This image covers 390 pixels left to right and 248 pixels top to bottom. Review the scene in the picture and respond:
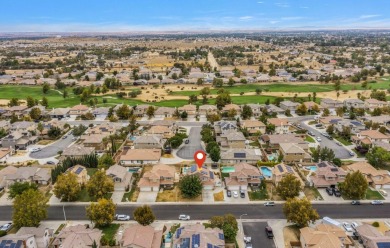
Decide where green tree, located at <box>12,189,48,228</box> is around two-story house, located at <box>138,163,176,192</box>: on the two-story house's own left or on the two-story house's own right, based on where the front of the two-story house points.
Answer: on the two-story house's own right

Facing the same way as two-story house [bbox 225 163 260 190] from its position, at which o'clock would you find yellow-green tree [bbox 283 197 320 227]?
The yellow-green tree is roughly at 11 o'clock from the two-story house.

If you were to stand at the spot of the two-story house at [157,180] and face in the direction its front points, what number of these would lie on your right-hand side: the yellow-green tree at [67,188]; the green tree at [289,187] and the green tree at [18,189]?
2

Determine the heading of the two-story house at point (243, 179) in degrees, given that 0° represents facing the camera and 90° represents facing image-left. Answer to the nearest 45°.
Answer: approximately 0°

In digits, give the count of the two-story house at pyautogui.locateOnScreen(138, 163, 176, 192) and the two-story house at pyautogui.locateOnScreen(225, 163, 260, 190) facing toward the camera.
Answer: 2

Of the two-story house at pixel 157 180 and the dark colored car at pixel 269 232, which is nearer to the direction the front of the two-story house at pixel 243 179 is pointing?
the dark colored car

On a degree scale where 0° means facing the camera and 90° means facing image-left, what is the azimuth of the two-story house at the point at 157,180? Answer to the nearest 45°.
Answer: approximately 0°

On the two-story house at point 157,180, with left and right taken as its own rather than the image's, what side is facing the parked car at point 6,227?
right

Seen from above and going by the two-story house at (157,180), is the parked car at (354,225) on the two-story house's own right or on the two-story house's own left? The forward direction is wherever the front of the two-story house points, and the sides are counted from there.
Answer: on the two-story house's own left

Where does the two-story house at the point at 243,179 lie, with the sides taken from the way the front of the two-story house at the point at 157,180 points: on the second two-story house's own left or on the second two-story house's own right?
on the second two-story house's own left
